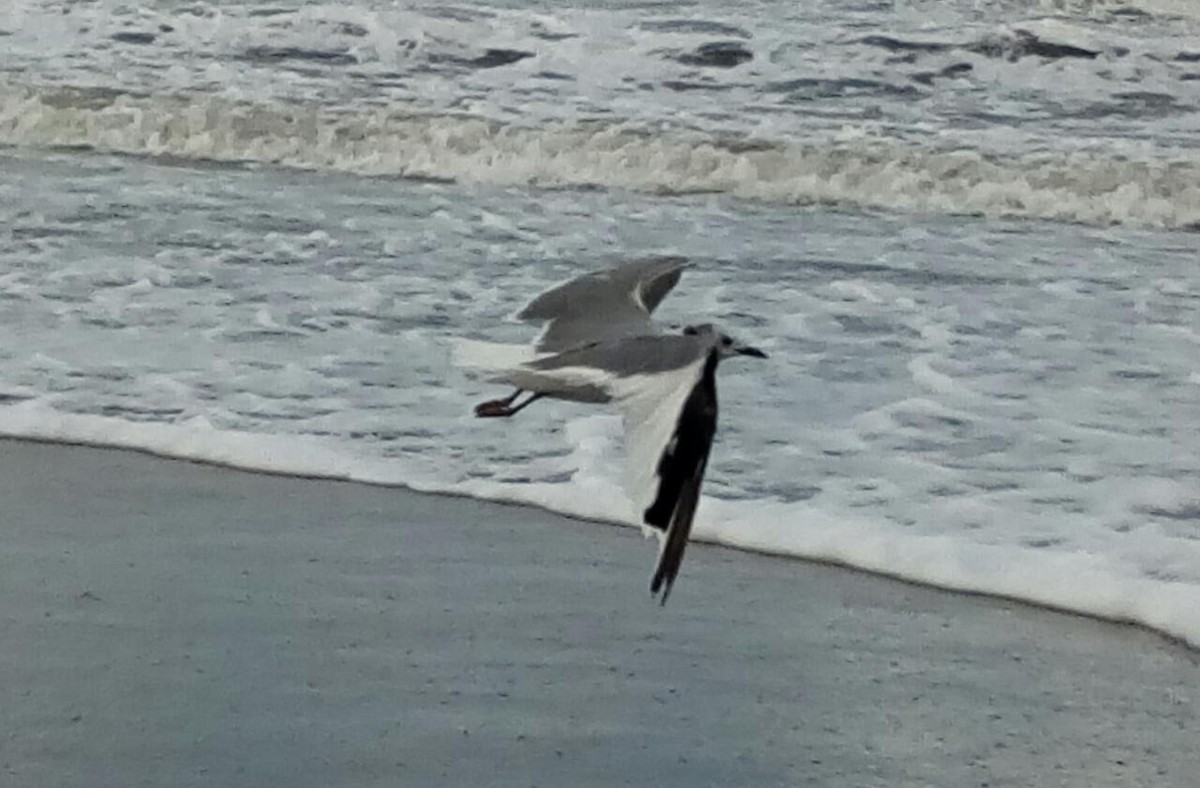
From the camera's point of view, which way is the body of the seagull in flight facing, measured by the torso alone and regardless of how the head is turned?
to the viewer's right

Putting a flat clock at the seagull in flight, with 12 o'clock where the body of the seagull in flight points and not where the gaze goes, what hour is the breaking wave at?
The breaking wave is roughly at 9 o'clock from the seagull in flight.
